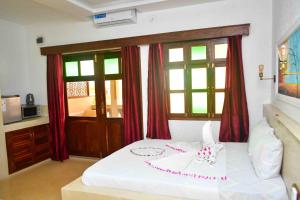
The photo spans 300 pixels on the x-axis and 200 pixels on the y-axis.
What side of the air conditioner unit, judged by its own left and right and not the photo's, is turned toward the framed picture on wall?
left

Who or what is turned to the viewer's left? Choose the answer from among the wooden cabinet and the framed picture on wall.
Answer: the framed picture on wall

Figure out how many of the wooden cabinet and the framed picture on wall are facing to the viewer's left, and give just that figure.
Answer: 1

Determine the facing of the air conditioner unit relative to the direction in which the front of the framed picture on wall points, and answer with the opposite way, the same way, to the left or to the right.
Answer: to the left

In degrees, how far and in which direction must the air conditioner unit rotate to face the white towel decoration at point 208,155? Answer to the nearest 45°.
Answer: approximately 90° to its left

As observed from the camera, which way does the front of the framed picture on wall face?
facing to the left of the viewer

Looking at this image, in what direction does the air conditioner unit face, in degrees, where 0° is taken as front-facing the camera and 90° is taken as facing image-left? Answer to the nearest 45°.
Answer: approximately 45°

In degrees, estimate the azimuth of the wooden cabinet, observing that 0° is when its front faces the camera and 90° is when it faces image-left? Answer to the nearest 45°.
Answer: approximately 315°
